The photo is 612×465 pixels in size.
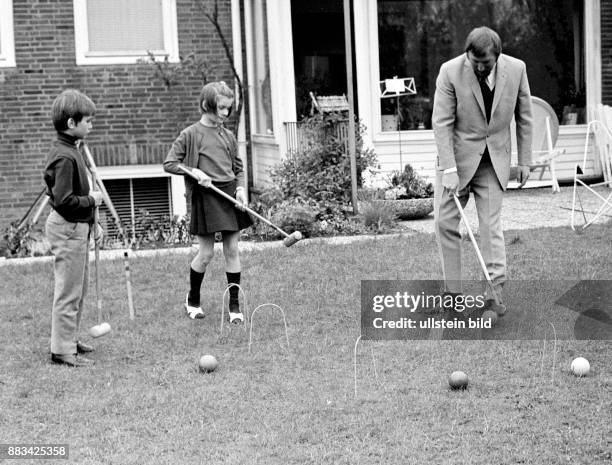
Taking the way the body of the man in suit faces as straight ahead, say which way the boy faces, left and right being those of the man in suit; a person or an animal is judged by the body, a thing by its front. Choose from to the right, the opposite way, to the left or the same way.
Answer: to the left

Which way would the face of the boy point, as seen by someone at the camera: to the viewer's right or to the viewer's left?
to the viewer's right

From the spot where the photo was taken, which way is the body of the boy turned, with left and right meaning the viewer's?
facing to the right of the viewer

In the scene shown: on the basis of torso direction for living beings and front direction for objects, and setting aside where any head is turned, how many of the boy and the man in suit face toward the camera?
1

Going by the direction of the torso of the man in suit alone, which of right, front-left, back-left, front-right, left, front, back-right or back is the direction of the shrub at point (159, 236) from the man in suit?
back-right

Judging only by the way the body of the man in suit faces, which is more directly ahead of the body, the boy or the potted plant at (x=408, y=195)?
the boy

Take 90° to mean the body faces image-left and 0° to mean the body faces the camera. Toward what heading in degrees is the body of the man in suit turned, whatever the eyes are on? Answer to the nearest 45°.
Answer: approximately 0°

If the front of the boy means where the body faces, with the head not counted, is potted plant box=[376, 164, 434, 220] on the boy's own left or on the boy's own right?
on the boy's own left

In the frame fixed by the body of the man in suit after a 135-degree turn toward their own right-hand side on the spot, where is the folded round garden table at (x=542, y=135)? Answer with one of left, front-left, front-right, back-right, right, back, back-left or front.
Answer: front-right

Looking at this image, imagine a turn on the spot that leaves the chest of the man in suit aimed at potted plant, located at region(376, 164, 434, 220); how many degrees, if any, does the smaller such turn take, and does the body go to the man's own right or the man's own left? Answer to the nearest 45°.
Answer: approximately 180°

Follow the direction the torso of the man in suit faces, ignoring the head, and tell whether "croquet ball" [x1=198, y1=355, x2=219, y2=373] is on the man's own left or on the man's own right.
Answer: on the man's own right
